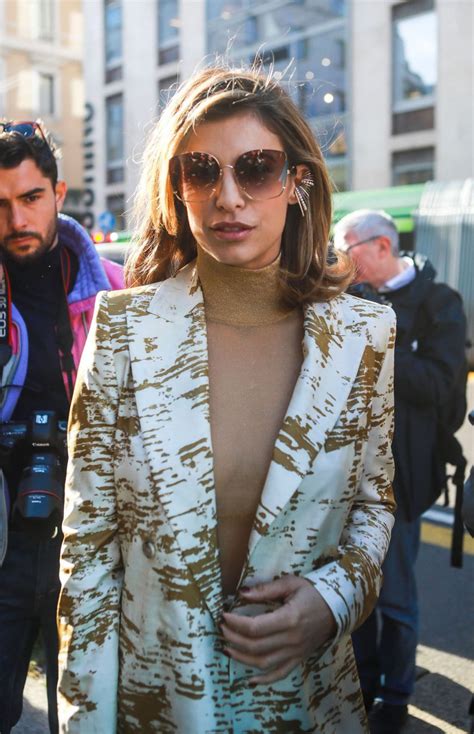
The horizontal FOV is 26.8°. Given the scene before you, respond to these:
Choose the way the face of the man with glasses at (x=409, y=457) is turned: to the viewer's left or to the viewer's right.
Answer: to the viewer's left

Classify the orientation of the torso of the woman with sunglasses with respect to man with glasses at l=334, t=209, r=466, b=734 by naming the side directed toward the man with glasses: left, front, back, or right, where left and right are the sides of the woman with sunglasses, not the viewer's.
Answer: back

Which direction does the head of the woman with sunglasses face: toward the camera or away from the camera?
toward the camera

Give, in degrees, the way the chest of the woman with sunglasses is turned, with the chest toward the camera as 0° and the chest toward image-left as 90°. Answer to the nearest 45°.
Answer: approximately 0°
